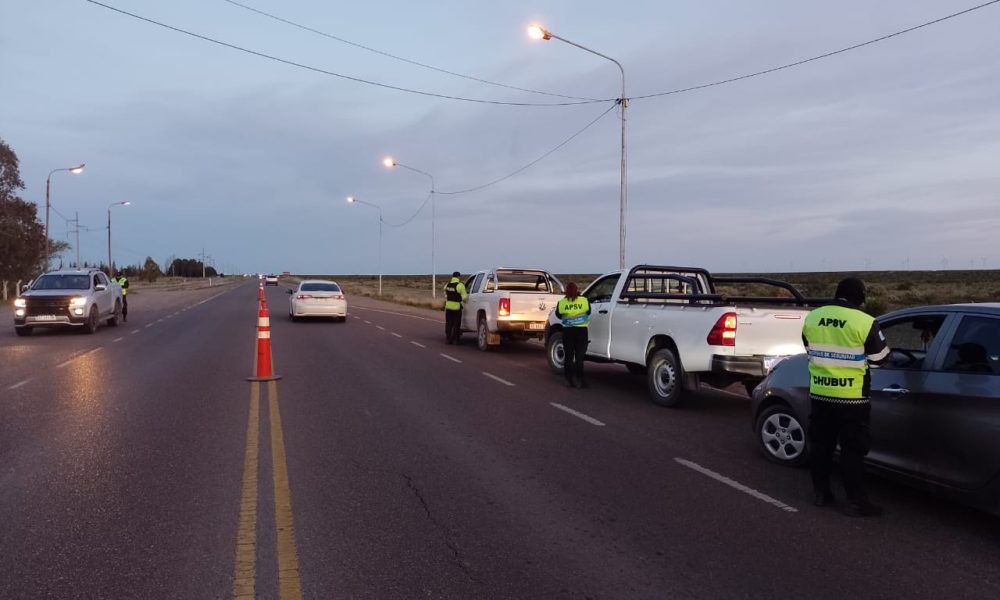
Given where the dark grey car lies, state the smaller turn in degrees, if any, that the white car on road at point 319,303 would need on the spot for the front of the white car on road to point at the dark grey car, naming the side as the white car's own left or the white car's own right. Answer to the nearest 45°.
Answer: approximately 180°

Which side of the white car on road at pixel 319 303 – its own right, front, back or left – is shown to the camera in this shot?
back

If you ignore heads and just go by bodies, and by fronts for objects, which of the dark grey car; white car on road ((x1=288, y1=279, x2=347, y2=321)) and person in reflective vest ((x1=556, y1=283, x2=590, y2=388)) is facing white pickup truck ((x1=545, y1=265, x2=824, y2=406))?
the dark grey car

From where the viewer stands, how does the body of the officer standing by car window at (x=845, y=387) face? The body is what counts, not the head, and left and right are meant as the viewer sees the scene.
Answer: facing away from the viewer and to the right of the viewer

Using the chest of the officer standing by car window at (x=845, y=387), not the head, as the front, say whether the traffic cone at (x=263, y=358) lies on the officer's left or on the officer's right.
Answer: on the officer's left

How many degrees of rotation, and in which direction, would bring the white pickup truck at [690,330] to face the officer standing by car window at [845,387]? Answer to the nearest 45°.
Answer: approximately 135° to its left

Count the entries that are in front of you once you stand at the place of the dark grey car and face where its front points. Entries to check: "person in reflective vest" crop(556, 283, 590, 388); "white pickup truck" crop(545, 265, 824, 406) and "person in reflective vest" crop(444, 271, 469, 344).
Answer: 3

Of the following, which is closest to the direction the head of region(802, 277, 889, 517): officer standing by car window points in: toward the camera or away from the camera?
away from the camera

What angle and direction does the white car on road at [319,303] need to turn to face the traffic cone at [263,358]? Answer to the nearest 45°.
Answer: approximately 180°

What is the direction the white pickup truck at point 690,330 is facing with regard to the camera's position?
facing away from the viewer and to the left of the viewer

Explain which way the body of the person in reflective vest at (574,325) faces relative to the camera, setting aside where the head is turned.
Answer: away from the camera

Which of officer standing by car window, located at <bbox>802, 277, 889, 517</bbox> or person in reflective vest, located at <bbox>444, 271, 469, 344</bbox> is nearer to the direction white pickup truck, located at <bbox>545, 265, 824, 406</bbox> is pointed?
the person in reflective vest
